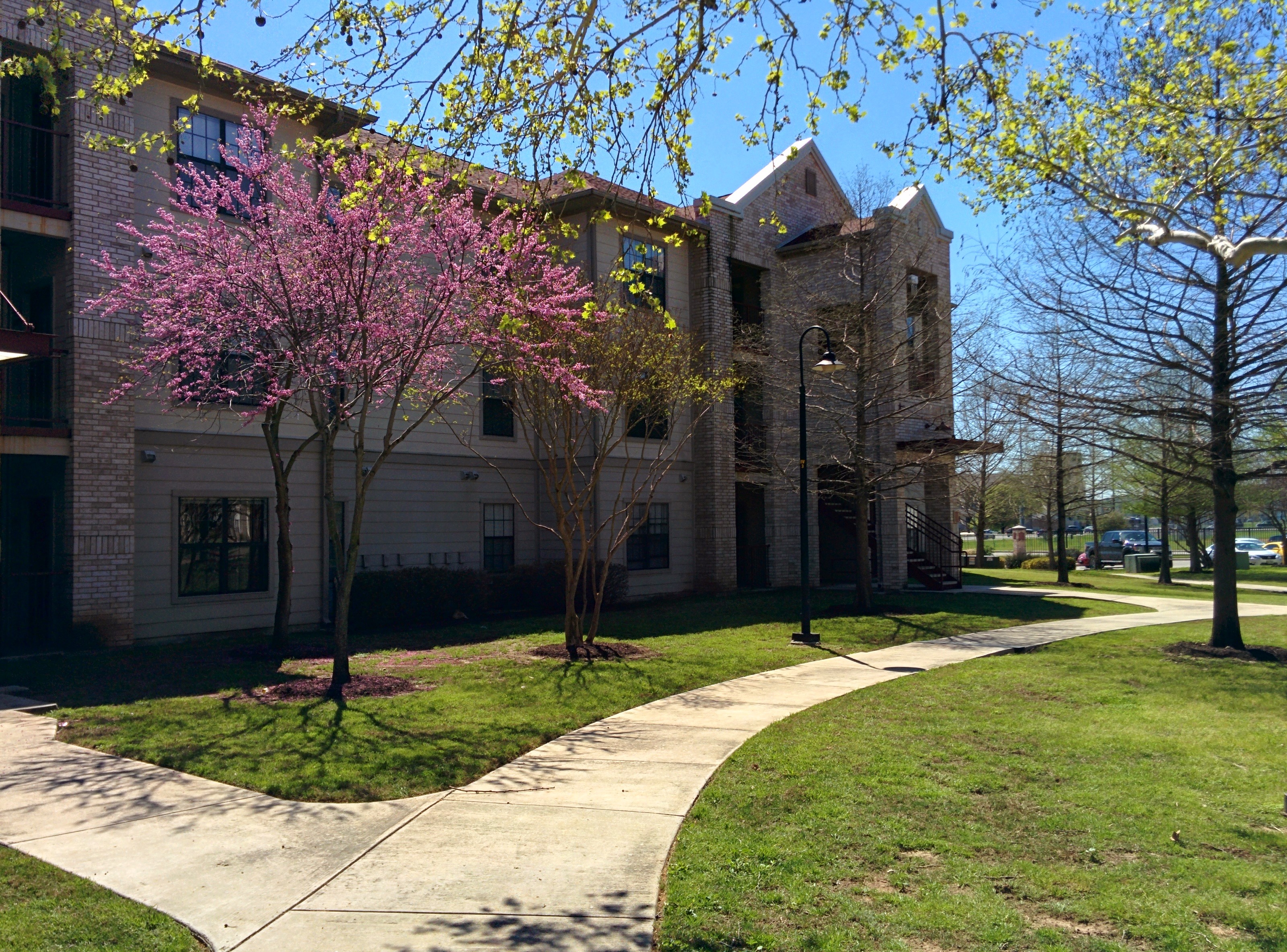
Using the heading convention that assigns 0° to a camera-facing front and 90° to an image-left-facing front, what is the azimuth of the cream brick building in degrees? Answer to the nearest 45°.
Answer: approximately 315°

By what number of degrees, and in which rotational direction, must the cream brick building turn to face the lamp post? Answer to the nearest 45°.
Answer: approximately 45° to its left

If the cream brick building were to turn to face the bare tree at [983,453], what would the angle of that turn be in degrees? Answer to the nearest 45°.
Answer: approximately 90° to its left

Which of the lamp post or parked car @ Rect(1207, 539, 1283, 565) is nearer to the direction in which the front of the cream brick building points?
the lamp post

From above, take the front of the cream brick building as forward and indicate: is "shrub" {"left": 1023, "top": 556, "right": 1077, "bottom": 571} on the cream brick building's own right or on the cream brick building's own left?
on the cream brick building's own left

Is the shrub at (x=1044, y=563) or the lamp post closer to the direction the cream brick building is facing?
the lamp post

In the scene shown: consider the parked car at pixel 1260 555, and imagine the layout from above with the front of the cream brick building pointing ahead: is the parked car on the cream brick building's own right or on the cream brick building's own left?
on the cream brick building's own left
